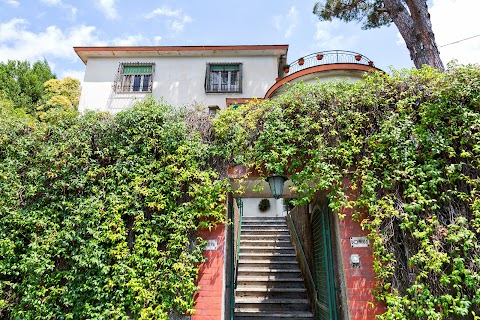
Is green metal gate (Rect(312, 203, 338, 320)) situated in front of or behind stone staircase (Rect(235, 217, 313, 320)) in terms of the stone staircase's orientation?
in front

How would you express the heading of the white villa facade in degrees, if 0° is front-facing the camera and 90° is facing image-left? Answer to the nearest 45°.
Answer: approximately 0°

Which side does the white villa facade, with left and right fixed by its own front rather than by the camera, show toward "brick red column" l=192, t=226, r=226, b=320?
front

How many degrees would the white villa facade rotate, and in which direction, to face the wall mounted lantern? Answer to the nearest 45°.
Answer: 0° — it already faces it

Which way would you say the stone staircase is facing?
toward the camera

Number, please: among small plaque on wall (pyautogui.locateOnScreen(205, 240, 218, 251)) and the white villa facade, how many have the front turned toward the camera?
2

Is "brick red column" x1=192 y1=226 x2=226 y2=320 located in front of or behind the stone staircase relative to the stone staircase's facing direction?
in front

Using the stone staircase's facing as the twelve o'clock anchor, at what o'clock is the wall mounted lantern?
The wall mounted lantern is roughly at 12 o'clock from the stone staircase.

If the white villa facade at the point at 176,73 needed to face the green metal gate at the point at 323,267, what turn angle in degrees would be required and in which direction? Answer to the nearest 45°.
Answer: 0° — it already faces it

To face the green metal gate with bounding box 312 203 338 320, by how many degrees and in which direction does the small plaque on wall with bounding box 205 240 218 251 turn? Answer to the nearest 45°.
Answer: approximately 135° to its left

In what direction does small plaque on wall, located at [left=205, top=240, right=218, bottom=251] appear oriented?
toward the camera
